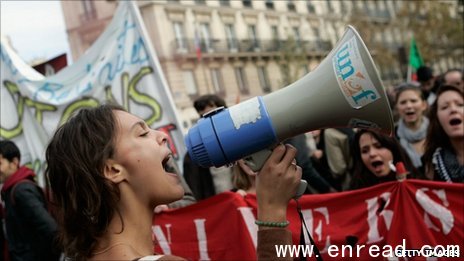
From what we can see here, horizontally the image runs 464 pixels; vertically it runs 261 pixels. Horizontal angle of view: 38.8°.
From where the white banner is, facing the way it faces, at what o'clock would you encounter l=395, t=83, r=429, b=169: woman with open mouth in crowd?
The woman with open mouth in crowd is roughly at 10 o'clock from the white banner.

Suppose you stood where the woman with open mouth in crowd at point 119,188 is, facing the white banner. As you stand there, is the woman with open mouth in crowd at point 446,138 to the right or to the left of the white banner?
right

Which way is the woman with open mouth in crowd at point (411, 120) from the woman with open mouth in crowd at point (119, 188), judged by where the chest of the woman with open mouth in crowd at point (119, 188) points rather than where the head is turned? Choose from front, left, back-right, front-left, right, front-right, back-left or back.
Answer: front-left

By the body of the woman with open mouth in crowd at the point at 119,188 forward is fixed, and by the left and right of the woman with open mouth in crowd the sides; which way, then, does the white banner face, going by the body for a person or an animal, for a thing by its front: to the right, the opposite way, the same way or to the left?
to the right

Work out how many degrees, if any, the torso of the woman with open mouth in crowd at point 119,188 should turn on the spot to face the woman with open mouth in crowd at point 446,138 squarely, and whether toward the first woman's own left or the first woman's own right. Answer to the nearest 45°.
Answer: approximately 45° to the first woman's own left

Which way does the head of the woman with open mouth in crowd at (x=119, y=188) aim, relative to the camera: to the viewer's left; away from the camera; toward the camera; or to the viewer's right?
to the viewer's right

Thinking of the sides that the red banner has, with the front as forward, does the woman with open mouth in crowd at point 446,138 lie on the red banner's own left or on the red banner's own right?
on the red banner's own left

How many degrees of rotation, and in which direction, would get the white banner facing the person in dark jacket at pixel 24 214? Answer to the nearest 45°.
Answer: approximately 45° to its right

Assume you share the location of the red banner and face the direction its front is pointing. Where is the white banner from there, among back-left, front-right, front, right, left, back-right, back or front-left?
back-right

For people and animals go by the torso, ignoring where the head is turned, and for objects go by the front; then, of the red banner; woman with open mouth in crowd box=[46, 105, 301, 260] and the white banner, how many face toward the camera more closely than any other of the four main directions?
2

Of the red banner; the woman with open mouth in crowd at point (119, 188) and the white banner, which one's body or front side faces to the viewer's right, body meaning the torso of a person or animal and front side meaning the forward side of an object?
the woman with open mouth in crowd

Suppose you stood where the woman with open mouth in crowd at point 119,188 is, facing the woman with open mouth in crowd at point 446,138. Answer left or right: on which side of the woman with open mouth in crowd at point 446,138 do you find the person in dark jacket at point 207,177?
left

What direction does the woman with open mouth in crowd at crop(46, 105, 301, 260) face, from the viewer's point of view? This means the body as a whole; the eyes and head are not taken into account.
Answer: to the viewer's right
